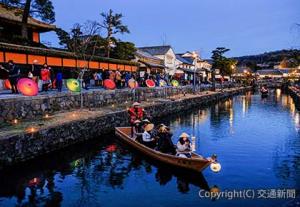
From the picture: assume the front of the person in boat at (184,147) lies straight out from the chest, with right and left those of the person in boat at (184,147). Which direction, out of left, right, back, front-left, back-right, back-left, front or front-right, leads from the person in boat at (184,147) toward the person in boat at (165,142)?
back

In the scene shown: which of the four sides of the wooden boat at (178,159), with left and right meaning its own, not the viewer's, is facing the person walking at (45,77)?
back

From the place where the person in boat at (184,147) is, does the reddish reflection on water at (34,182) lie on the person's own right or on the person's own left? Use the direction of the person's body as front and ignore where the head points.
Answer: on the person's own right

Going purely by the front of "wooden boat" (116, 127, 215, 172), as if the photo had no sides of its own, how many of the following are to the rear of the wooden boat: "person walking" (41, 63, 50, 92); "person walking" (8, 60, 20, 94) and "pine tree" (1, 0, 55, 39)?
3

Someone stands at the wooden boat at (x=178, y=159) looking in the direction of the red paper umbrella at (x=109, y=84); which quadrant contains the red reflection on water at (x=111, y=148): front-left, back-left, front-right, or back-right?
front-left

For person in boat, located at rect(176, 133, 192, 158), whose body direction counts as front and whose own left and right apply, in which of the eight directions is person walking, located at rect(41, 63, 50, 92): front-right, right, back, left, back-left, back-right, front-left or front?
back

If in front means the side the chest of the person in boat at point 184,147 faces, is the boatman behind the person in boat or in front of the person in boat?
behind

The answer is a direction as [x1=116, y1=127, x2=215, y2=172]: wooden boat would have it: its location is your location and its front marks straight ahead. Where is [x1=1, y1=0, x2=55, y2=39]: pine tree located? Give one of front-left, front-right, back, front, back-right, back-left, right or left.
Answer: back

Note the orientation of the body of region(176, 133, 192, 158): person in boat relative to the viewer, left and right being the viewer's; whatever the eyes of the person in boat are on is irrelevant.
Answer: facing the viewer and to the right of the viewer

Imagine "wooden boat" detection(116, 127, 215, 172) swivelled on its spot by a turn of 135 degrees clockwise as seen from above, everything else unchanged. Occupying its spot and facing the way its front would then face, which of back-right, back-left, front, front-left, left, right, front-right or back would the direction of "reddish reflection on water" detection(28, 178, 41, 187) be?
front

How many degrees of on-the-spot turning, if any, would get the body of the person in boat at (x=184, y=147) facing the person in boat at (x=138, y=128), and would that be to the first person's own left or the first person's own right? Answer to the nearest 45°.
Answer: approximately 180°

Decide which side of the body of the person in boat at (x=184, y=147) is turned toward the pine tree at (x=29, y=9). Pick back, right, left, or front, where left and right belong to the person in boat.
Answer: back
